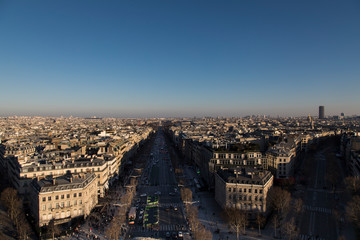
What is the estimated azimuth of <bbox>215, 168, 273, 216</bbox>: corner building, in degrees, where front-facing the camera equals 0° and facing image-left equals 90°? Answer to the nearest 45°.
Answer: approximately 0°

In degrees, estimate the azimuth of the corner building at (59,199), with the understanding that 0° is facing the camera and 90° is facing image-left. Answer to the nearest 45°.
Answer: approximately 315°

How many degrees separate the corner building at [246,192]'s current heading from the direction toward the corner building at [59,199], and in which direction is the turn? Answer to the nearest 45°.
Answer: approximately 90° to its right

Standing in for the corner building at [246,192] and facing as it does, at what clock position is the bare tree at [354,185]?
The bare tree is roughly at 8 o'clock from the corner building.

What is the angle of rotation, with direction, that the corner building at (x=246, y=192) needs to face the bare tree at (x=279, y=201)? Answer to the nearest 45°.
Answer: approximately 90° to its left

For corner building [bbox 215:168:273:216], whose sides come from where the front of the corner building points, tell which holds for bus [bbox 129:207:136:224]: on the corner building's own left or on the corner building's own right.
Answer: on the corner building's own right

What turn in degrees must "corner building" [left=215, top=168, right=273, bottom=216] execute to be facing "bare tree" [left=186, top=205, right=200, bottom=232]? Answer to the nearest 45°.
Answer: approximately 45° to its right
